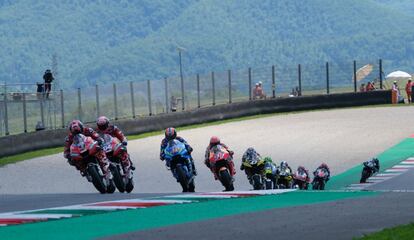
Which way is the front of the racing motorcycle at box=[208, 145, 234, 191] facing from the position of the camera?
facing the viewer

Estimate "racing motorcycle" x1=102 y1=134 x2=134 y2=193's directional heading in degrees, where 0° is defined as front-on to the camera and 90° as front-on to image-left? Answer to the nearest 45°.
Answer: approximately 0°

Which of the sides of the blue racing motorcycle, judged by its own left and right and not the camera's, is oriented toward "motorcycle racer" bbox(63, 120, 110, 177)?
right

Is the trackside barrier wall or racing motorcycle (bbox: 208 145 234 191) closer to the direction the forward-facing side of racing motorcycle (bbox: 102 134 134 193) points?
the racing motorcycle

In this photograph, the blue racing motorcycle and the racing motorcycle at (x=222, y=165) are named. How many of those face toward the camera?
2
